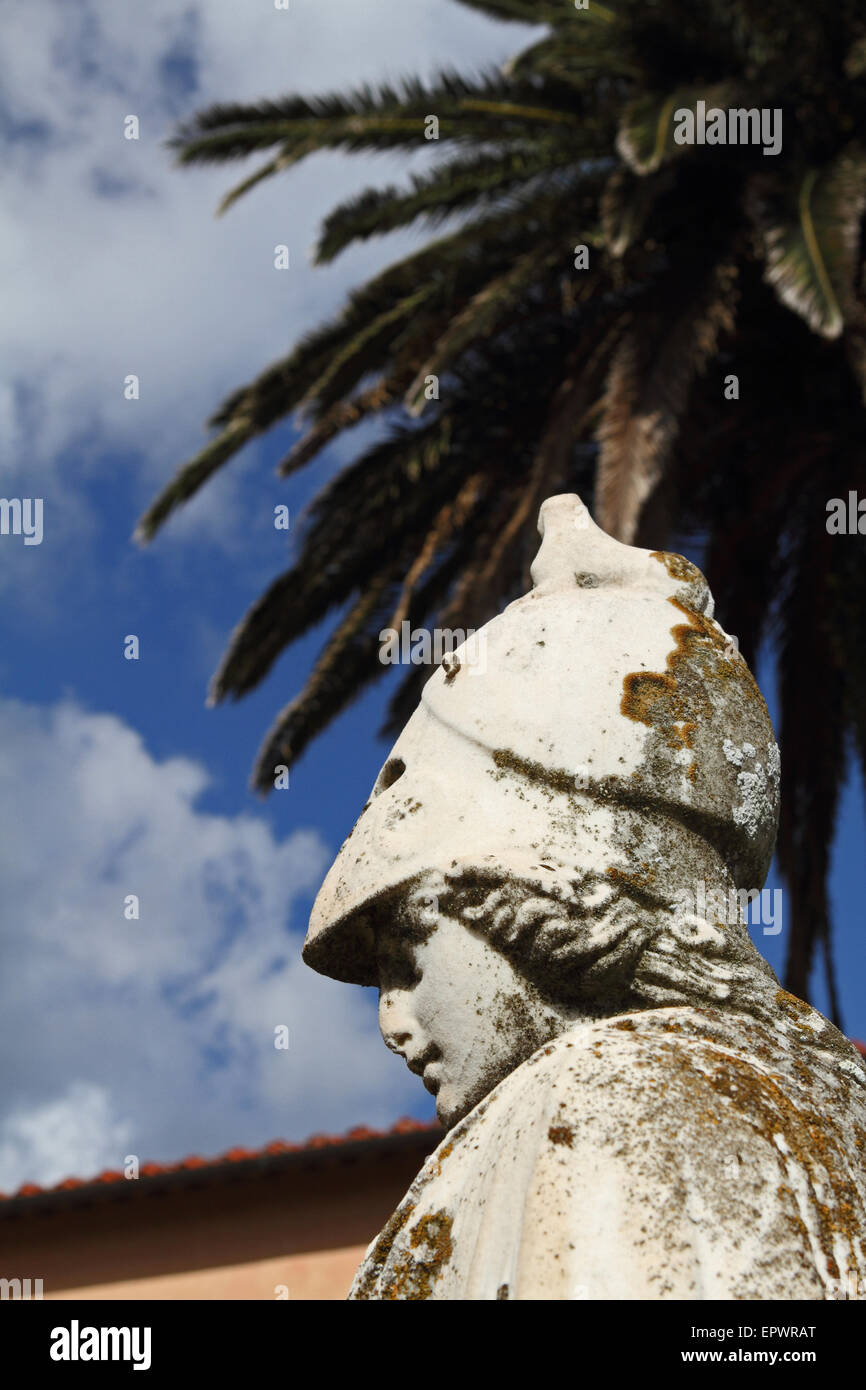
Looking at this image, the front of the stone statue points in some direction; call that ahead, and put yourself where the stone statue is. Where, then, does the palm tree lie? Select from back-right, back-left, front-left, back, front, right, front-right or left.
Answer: right

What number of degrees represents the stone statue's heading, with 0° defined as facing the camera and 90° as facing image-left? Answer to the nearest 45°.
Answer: approximately 90°
